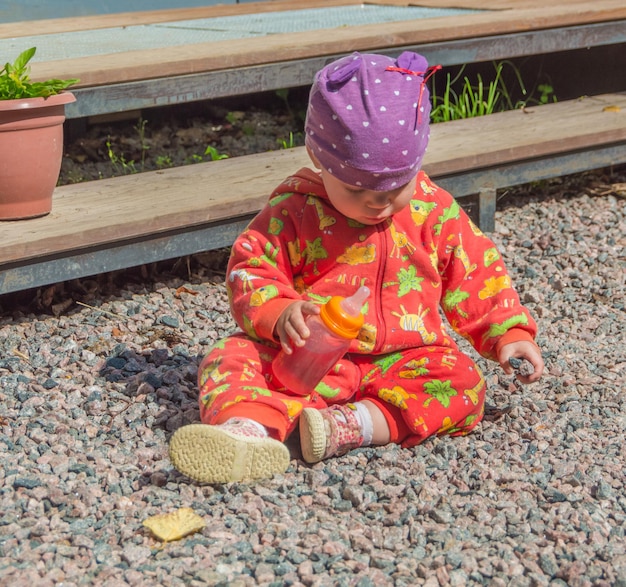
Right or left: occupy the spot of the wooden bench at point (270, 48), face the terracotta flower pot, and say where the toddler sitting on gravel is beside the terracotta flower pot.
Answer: left

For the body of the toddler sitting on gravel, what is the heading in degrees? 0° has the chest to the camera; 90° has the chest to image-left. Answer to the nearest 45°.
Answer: approximately 0°

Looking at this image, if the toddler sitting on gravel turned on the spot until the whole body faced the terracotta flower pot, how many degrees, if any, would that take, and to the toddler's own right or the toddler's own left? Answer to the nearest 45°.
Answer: approximately 135° to the toddler's own right

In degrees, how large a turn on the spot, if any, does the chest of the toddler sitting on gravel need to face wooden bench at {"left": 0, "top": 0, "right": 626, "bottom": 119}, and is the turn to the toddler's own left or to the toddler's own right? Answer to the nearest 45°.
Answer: approximately 180°
